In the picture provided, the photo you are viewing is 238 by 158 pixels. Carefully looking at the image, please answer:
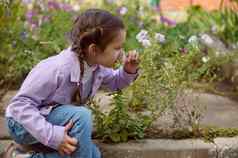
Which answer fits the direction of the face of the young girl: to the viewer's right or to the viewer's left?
to the viewer's right

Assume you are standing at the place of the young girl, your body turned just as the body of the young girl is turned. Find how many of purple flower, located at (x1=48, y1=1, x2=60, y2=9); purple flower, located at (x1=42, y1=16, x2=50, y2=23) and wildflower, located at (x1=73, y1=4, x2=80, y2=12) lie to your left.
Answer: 3

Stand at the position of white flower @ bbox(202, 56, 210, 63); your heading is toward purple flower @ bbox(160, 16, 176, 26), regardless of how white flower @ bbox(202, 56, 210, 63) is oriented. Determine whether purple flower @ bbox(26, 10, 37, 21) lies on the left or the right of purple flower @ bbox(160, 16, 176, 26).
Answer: left

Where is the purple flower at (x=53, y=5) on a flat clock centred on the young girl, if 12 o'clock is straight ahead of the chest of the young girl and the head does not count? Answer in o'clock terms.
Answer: The purple flower is roughly at 9 o'clock from the young girl.

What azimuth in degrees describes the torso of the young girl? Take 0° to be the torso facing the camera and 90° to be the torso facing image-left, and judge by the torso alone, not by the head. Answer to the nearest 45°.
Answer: approximately 270°

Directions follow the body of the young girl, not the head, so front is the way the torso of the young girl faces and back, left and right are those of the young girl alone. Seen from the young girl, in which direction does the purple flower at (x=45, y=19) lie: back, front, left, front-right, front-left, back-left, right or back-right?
left

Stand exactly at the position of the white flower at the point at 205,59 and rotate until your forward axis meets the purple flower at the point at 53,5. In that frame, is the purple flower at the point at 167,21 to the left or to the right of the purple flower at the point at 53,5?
right
